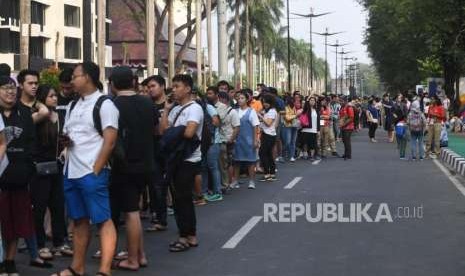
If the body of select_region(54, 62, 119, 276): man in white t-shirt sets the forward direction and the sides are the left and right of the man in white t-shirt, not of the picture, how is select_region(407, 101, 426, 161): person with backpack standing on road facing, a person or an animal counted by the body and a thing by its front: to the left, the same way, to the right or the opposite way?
the opposite way

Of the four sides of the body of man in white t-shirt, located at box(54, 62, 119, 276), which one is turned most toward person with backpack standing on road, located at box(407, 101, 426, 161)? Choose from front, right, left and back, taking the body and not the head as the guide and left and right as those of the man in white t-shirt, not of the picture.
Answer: back

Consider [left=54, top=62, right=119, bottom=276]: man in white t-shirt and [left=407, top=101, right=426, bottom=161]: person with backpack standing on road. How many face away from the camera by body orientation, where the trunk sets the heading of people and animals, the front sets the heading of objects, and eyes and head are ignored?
1

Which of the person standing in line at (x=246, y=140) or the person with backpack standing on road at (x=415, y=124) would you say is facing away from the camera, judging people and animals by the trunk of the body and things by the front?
the person with backpack standing on road at (x=415, y=124)

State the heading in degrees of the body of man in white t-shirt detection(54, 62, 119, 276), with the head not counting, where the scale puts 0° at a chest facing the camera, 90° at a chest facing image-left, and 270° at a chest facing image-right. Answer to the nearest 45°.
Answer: approximately 45°

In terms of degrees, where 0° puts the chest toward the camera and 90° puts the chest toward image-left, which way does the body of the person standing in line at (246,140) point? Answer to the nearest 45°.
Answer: approximately 45°

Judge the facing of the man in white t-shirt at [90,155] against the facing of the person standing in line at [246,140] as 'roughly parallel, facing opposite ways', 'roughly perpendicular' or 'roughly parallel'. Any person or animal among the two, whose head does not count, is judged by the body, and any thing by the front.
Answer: roughly parallel

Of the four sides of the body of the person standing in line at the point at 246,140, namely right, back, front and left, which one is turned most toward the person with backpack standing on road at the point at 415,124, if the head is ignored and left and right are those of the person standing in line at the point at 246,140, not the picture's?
back

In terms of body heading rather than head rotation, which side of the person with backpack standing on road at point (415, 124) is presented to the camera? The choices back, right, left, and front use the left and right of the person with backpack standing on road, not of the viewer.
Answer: back

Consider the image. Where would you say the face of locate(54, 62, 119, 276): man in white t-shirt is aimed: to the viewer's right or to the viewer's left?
to the viewer's left
